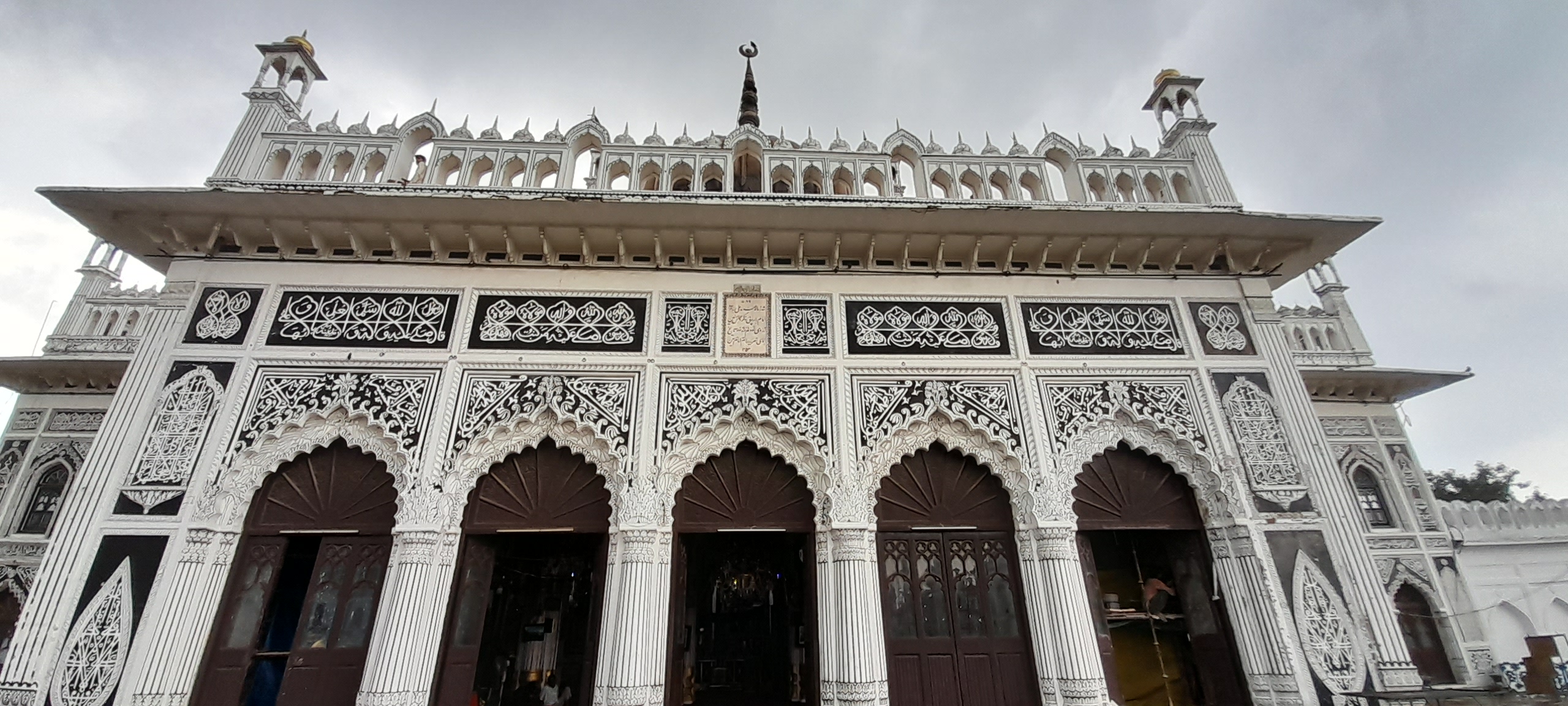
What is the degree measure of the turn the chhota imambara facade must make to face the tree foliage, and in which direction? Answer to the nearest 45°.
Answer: approximately 135° to its left

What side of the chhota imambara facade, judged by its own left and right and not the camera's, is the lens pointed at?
front
